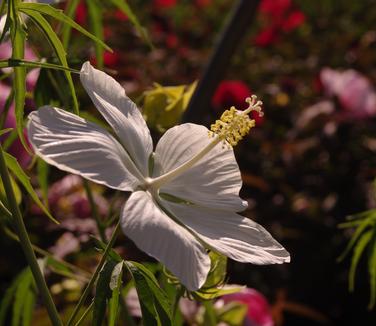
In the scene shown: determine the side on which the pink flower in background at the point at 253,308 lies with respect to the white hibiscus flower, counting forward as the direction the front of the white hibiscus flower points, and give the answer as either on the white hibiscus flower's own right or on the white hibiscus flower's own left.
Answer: on the white hibiscus flower's own left

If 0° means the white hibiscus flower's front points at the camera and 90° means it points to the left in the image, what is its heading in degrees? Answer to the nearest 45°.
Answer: approximately 315°

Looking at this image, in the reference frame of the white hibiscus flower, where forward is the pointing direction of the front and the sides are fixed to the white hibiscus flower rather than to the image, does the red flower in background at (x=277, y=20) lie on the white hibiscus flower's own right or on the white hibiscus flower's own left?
on the white hibiscus flower's own left

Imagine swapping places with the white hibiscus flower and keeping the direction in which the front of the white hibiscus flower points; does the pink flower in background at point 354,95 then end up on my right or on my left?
on my left
